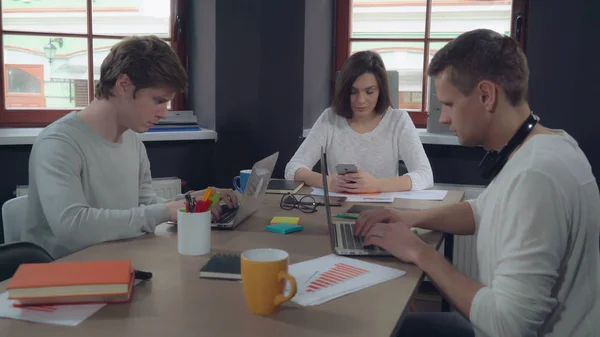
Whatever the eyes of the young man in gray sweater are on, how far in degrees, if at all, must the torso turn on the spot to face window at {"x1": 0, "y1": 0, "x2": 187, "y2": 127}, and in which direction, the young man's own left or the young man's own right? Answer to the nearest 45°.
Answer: approximately 135° to the young man's own left

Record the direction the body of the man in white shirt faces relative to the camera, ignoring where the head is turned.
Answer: to the viewer's left

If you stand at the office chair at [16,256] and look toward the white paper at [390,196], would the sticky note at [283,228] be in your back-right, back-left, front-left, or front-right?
front-right

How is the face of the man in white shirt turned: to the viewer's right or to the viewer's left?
to the viewer's left

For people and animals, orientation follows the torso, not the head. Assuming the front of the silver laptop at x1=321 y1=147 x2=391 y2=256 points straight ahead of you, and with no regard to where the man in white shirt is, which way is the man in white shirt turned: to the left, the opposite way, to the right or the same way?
the opposite way

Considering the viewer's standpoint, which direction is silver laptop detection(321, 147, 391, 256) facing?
facing to the right of the viewer

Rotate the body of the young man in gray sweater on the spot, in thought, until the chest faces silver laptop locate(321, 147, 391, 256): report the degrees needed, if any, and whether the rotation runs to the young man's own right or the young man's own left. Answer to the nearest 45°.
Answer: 0° — they already face it

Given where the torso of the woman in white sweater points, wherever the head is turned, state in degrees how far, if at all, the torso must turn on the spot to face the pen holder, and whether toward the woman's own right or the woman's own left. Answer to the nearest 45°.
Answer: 0° — they already face it

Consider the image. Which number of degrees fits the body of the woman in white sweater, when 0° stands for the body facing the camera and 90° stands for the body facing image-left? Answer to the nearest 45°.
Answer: approximately 0°

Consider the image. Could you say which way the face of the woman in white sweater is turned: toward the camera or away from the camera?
toward the camera

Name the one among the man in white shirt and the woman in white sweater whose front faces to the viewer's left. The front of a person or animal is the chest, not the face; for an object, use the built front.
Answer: the man in white shirt

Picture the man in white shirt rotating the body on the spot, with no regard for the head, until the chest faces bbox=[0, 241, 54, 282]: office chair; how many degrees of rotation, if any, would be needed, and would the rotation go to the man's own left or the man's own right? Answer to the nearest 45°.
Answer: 0° — they already face it
